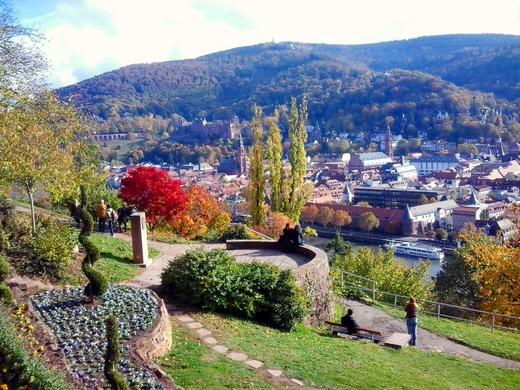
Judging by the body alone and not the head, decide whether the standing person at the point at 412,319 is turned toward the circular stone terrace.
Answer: no

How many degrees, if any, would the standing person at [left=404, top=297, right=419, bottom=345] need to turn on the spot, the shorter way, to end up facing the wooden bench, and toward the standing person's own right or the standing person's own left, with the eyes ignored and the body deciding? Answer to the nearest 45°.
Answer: approximately 135° to the standing person's own left

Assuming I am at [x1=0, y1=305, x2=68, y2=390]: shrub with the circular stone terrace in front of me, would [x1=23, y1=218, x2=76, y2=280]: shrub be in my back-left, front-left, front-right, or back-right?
front-left

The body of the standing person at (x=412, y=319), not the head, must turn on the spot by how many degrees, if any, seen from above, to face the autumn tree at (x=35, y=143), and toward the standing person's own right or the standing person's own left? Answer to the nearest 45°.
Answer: approximately 90° to the standing person's own left

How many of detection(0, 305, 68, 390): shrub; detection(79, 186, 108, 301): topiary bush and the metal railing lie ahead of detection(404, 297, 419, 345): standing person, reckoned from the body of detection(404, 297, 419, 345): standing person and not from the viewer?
1

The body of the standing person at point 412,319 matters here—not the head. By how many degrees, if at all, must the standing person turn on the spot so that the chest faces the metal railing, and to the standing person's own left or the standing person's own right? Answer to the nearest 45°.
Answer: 0° — they already face it

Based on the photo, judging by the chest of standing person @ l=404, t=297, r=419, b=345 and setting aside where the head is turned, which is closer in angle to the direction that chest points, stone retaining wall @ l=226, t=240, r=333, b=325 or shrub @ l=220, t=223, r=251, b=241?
the shrub

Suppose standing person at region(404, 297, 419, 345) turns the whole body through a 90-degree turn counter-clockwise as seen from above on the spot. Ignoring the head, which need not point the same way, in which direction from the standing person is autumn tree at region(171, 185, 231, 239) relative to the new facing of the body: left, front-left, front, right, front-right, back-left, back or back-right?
front-right

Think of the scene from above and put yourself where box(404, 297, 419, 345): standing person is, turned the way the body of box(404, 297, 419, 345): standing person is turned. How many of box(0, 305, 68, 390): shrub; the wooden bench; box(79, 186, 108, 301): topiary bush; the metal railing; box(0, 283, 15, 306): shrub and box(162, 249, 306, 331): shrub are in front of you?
1

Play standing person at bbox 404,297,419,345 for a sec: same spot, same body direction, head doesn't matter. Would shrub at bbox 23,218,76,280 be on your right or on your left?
on your left

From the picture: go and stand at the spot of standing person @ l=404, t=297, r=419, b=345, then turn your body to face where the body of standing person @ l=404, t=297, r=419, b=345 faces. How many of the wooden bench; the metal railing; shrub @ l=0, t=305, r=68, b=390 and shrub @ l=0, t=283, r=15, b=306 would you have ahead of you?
1
